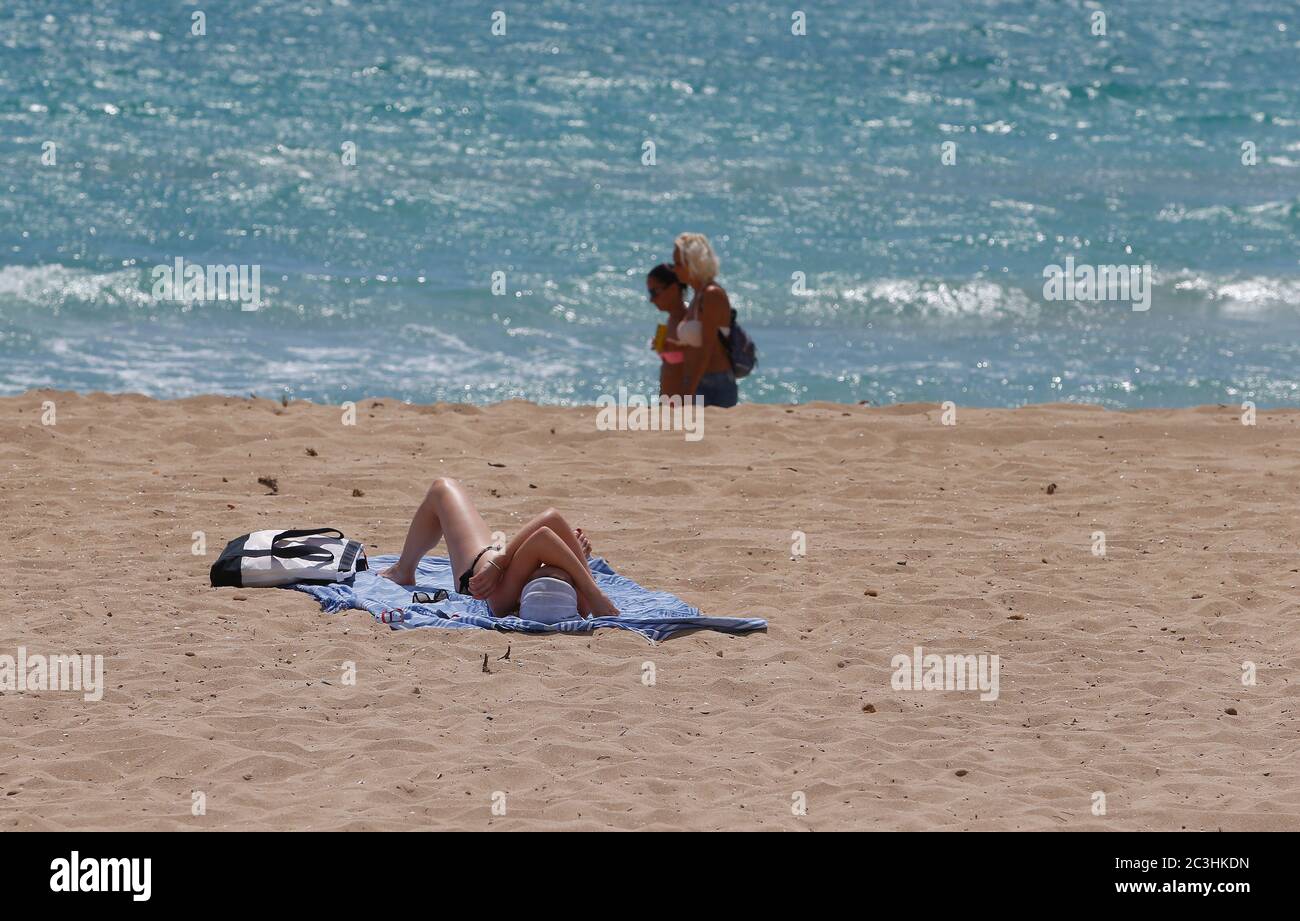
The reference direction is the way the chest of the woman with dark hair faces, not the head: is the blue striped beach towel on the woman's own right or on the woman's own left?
on the woman's own left

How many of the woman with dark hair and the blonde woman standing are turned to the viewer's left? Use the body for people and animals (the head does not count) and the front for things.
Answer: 2

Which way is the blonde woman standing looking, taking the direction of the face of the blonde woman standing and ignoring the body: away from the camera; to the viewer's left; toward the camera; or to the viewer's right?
to the viewer's left

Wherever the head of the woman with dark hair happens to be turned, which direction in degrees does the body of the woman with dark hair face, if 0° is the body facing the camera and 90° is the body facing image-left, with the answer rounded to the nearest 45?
approximately 90°

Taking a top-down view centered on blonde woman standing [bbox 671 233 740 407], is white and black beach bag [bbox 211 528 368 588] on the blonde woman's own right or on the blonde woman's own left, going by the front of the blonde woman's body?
on the blonde woman's own left

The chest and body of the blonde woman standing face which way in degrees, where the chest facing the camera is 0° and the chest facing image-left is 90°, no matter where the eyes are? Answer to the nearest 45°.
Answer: approximately 90°

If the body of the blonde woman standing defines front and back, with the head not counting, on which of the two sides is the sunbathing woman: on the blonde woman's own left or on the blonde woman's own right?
on the blonde woman's own left

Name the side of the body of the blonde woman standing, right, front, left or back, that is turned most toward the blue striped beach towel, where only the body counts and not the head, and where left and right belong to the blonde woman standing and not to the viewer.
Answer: left
